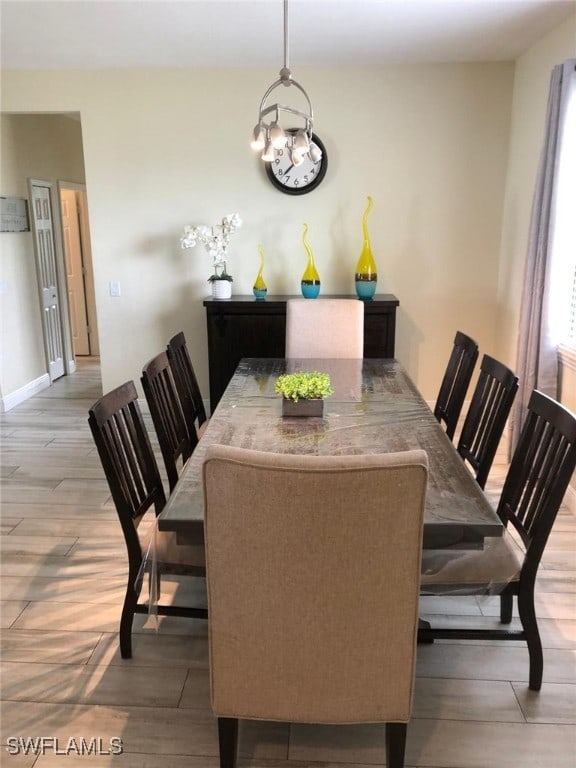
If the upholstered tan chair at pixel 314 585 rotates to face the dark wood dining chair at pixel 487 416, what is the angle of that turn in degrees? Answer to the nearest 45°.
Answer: approximately 45° to its right

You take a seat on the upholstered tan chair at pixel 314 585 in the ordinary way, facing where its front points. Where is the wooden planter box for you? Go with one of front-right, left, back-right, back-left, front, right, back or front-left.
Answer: front

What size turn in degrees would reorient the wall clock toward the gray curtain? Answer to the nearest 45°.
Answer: approximately 45° to its left

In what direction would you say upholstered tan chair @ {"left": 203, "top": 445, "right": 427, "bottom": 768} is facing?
away from the camera

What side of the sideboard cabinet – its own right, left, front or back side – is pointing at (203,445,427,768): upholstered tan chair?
front

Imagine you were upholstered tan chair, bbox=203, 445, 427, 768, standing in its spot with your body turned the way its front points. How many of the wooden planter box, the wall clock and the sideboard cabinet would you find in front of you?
3

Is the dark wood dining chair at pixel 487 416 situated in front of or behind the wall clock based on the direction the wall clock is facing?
in front

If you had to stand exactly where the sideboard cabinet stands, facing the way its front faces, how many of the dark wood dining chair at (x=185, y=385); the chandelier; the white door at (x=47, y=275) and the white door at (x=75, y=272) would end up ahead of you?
2

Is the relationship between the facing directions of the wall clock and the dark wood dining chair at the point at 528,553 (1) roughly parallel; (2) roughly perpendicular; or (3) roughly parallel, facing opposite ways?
roughly perpendicular

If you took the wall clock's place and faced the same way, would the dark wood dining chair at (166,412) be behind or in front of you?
in front

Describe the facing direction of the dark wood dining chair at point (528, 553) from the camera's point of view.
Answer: facing to the left of the viewer

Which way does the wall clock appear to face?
toward the camera

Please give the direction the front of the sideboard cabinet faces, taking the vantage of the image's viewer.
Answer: facing the viewer

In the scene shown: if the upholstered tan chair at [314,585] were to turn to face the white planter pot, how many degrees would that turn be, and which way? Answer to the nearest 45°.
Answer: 0° — it already faces it

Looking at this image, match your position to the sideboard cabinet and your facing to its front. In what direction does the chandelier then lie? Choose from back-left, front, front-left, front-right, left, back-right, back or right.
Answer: front

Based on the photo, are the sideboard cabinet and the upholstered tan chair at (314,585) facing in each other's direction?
yes

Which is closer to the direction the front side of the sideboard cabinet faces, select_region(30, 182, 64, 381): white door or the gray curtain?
the gray curtain
